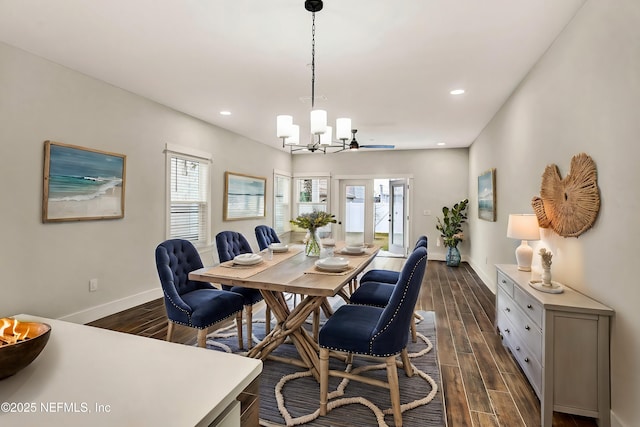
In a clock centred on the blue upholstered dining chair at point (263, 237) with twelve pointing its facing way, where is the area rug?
The area rug is roughly at 1 o'clock from the blue upholstered dining chair.

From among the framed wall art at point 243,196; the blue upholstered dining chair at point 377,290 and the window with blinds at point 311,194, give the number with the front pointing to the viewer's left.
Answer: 1

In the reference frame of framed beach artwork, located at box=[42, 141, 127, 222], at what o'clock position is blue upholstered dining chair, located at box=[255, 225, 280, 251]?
The blue upholstered dining chair is roughly at 11 o'clock from the framed beach artwork.

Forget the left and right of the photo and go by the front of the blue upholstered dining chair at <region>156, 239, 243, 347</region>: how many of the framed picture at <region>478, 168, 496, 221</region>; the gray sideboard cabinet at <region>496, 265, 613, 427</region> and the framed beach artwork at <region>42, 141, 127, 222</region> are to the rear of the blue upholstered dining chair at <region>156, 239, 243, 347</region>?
1

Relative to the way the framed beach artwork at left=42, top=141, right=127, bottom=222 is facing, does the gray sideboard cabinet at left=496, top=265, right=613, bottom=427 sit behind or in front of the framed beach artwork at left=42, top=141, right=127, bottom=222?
in front

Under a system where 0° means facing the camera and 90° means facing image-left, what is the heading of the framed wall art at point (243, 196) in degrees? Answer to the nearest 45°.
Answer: approximately 315°

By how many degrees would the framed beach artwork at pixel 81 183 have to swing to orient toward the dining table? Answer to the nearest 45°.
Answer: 0° — it already faces it

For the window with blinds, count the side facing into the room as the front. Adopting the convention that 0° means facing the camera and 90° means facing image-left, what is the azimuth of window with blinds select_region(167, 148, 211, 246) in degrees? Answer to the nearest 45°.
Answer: approximately 315°

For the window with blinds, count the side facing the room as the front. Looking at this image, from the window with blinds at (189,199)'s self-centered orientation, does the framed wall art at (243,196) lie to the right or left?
on its left

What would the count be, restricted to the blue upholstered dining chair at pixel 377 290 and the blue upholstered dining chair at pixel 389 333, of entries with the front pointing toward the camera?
0

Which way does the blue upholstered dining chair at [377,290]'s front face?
to the viewer's left

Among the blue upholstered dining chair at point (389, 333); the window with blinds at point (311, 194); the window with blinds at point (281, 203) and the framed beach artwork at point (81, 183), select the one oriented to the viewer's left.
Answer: the blue upholstered dining chair

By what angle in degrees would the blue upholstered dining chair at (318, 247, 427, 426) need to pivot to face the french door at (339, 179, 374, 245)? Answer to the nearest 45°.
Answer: approximately 90° to its right

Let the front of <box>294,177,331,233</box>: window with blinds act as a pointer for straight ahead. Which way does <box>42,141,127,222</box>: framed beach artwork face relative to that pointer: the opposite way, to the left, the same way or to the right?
to the left

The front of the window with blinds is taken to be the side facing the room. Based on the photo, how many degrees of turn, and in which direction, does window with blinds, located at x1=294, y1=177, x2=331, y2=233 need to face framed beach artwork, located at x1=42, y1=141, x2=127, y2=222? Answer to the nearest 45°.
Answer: approximately 45° to its right

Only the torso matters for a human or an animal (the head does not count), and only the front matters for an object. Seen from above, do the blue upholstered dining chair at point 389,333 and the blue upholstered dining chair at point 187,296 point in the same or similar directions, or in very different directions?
very different directions
